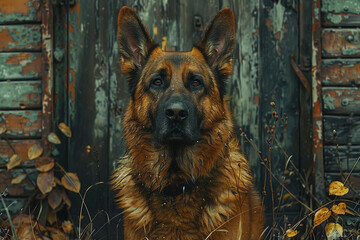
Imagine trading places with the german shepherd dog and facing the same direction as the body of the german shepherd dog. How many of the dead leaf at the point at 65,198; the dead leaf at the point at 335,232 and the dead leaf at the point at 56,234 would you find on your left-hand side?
1

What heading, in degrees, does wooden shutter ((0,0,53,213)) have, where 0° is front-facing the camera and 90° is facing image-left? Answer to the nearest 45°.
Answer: approximately 0°

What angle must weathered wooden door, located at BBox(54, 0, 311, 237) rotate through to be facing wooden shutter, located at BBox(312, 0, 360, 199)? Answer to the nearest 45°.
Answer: approximately 90° to its left

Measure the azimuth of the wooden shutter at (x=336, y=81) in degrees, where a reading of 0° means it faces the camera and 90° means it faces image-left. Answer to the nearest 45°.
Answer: approximately 0°
